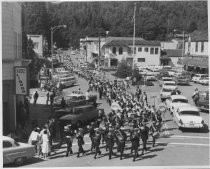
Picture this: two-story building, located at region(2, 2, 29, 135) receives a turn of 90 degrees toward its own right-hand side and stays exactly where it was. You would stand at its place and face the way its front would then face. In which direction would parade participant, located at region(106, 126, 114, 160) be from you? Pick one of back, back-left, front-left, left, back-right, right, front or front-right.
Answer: front-left

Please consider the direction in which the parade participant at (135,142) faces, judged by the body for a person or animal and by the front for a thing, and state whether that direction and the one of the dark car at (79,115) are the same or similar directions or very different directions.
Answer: same or similar directions

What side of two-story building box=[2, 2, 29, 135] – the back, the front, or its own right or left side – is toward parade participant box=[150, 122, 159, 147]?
front

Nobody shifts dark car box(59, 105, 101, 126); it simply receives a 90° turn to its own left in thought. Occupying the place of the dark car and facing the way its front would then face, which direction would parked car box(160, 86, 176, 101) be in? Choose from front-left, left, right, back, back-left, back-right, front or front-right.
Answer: left

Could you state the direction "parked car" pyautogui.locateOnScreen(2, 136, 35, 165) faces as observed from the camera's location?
facing to the left of the viewer

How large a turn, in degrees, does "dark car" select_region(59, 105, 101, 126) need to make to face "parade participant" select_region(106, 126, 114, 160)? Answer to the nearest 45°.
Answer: approximately 45° to its left

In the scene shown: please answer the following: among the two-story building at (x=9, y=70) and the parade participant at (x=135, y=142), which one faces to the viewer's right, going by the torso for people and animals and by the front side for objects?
the two-story building

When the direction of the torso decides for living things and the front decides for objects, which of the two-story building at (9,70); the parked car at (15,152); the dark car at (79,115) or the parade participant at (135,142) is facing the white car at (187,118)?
the two-story building

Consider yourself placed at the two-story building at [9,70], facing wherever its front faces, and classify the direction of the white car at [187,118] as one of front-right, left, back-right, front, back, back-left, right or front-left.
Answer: front

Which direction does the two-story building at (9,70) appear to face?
to the viewer's right

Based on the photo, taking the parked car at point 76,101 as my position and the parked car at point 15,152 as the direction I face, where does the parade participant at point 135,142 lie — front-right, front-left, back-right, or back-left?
front-left

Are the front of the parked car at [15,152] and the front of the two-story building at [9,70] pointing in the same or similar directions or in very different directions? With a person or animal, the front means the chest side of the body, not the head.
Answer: very different directions
